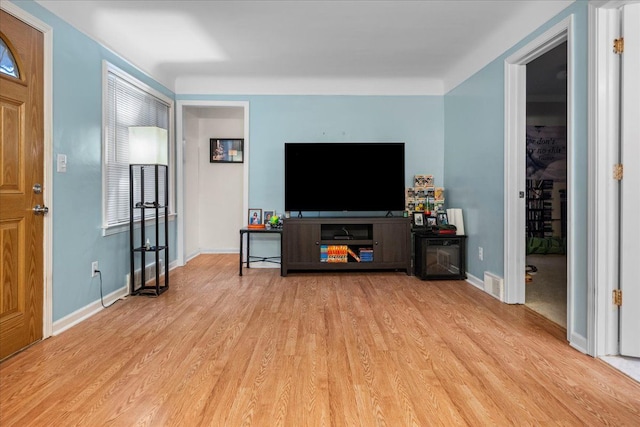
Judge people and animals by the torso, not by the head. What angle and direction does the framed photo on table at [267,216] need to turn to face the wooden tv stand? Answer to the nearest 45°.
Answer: approximately 45° to its left

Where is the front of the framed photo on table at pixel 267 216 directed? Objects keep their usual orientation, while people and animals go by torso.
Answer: toward the camera

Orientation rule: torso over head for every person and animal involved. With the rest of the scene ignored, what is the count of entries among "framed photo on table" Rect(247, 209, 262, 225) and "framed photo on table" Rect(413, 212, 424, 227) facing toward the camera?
2

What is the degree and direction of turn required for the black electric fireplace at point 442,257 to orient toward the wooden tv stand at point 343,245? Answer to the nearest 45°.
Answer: approximately 90° to its right

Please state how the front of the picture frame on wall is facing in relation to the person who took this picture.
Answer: facing the viewer

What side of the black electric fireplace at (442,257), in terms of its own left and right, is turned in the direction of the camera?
front

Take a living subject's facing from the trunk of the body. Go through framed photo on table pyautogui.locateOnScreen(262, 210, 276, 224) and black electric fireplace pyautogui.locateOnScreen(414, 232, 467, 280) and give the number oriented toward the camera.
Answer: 2

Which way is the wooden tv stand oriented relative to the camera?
toward the camera

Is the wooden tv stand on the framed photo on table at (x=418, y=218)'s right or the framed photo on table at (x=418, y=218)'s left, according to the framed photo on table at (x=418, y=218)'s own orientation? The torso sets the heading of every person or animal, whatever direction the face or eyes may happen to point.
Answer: on its right

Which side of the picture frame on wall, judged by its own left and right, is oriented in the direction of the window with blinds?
front

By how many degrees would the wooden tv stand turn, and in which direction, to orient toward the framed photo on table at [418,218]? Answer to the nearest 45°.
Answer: approximately 90° to its left

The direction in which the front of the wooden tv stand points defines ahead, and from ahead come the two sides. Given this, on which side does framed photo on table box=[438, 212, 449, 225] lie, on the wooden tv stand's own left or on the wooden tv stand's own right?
on the wooden tv stand's own left
